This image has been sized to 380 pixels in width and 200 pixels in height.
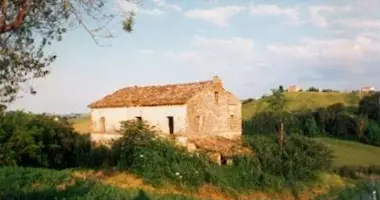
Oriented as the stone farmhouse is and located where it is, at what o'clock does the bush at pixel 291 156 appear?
The bush is roughly at 8 o'clock from the stone farmhouse.

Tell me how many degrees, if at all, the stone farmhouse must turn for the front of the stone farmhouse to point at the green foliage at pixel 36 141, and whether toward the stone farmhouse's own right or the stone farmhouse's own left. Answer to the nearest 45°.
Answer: approximately 45° to the stone farmhouse's own right

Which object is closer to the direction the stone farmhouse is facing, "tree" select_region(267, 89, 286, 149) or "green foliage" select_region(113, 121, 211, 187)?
the green foliage

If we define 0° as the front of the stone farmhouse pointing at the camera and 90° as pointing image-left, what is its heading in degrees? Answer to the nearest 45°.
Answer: approximately 45°

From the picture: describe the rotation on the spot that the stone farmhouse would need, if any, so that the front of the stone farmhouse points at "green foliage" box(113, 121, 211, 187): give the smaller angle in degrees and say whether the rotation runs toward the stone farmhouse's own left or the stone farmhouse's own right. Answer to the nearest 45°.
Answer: approximately 45° to the stone farmhouse's own left
